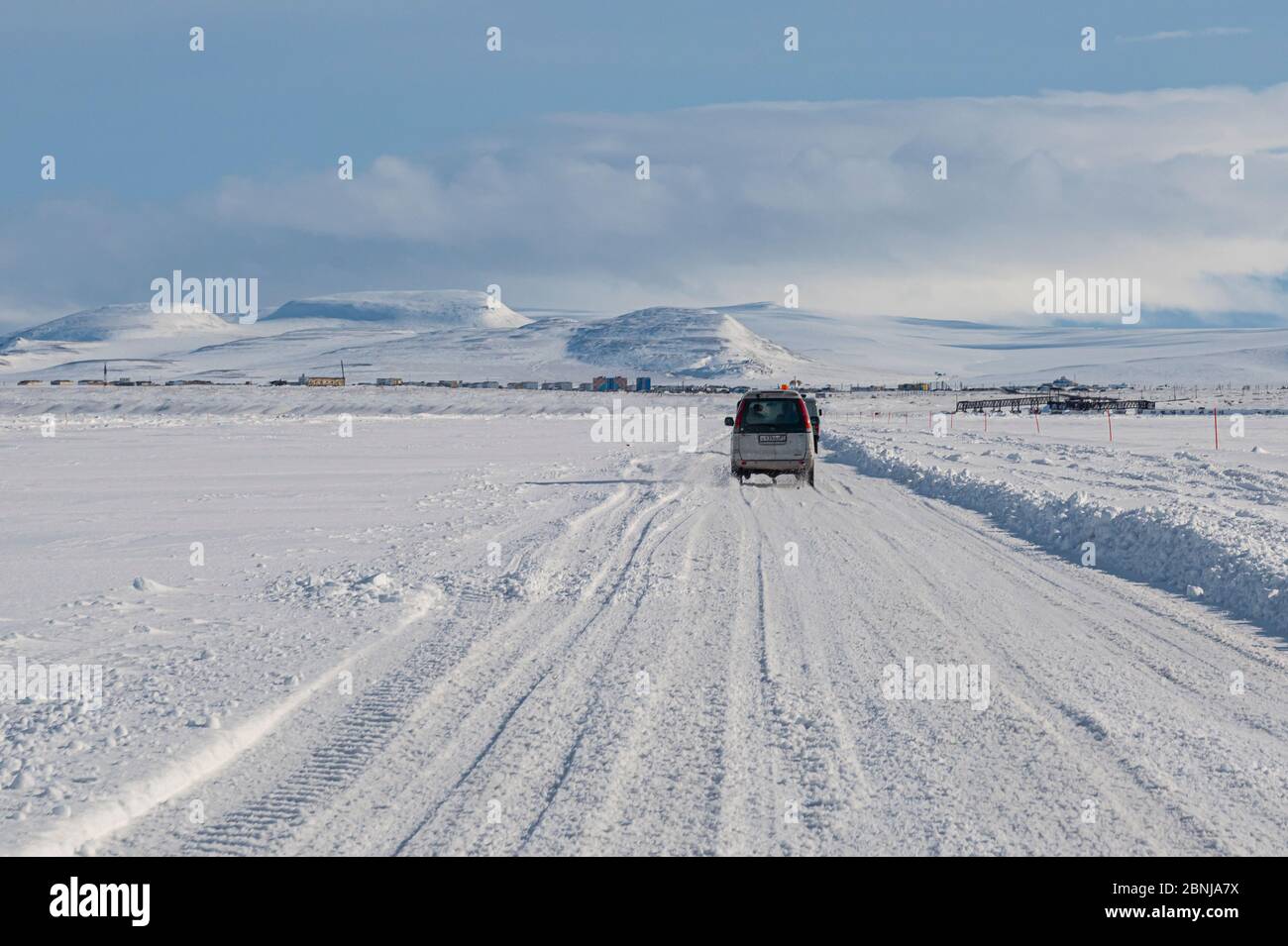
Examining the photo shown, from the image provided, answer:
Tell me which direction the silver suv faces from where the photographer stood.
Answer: facing away from the viewer
